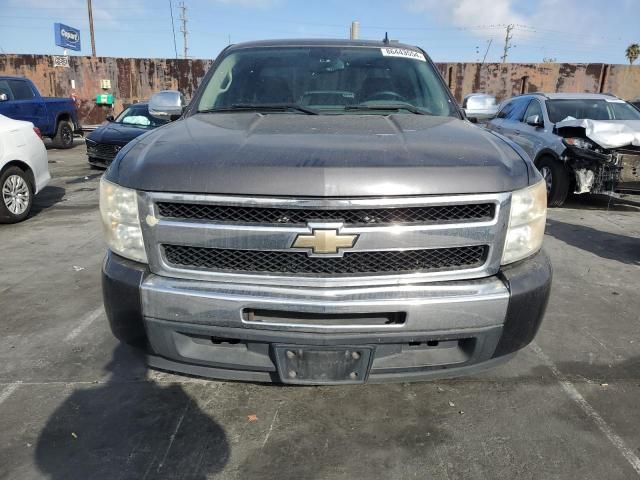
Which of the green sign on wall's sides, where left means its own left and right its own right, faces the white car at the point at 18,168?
front

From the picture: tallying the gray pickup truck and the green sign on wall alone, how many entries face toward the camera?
2

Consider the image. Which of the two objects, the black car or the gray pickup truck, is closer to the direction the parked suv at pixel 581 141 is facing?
the gray pickup truck

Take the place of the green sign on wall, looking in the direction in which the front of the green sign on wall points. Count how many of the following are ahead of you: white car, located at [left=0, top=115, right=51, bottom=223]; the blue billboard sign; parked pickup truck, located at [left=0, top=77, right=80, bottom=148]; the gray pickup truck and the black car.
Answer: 4

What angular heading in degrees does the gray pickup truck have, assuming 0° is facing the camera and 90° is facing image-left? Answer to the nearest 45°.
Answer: approximately 0°

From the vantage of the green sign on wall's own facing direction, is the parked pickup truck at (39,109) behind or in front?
in front

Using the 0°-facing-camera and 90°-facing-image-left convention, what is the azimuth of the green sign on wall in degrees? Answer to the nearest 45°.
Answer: approximately 0°

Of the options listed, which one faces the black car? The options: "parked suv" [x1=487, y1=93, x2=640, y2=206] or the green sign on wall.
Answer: the green sign on wall

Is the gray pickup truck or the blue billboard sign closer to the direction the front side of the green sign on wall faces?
the gray pickup truck

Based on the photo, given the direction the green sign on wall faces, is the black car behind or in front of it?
in front

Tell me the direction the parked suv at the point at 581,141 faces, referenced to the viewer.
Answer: facing the viewer and to the right of the viewer

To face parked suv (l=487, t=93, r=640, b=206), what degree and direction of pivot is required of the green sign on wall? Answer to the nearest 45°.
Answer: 0° — it already faces it

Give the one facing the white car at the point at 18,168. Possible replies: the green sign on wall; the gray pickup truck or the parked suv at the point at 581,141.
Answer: the green sign on wall

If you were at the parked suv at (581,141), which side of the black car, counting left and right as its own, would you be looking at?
left

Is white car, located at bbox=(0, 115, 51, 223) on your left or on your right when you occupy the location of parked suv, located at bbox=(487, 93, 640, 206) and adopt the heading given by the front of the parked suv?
on your right

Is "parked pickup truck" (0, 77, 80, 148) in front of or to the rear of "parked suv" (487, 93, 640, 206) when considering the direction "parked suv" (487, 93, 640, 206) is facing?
to the rear
